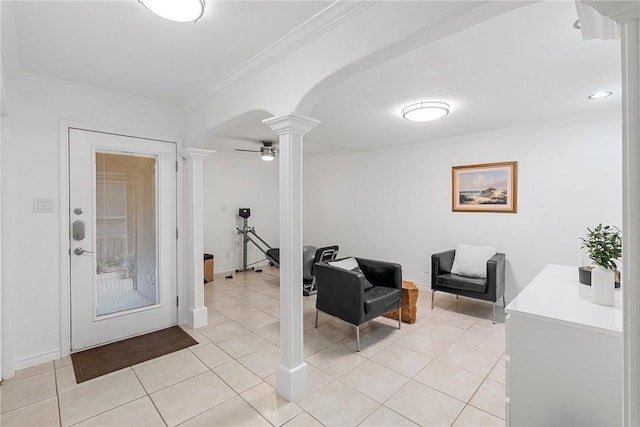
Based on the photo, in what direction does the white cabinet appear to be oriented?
to the viewer's left

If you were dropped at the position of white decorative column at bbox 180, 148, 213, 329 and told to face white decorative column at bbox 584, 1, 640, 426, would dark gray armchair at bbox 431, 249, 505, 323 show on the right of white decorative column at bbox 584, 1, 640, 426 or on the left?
left

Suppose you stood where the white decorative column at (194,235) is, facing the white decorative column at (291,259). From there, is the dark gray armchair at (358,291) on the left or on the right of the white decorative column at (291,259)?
left

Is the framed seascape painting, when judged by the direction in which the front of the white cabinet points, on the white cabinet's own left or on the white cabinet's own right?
on the white cabinet's own right

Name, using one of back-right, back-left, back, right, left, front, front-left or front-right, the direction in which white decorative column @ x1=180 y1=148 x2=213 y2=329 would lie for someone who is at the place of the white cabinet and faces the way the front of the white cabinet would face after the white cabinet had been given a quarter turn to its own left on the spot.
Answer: right

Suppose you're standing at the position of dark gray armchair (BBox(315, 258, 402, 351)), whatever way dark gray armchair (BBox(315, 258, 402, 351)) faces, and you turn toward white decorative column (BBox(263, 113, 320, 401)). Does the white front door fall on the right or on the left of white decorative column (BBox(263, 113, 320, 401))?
right

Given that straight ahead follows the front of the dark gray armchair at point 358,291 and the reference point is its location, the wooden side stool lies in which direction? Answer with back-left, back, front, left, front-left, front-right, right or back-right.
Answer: left

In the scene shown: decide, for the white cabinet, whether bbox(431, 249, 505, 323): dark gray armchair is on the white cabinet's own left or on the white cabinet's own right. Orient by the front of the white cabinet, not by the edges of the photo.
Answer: on the white cabinet's own right
